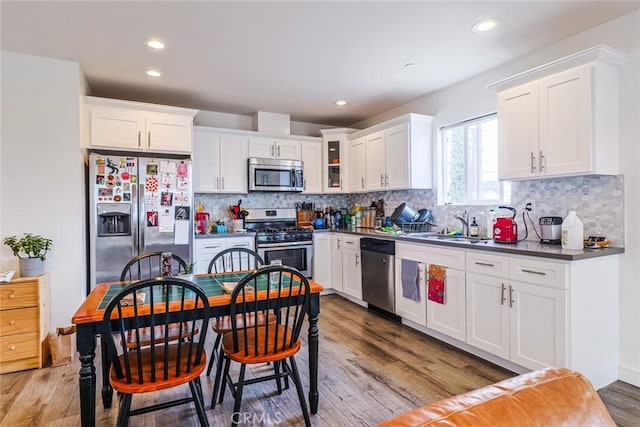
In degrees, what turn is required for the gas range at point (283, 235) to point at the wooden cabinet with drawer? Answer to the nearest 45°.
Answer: approximately 45° to its right

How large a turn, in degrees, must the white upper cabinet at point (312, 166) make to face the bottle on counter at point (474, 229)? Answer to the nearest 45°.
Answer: approximately 45° to its left

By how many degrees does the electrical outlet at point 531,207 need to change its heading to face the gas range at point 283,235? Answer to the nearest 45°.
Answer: approximately 45° to its right

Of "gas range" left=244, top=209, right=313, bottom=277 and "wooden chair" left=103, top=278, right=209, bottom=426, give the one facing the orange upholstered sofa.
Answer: the gas range

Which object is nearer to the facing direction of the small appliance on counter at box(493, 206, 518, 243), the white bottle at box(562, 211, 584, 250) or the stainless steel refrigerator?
the stainless steel refrigerator

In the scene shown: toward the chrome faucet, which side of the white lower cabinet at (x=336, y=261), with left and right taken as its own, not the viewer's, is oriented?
left

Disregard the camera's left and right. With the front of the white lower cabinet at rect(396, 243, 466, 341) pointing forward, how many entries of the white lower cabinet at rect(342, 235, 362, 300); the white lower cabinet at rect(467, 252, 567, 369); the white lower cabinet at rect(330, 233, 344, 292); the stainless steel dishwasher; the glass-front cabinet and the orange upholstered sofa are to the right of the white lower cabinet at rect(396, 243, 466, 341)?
4

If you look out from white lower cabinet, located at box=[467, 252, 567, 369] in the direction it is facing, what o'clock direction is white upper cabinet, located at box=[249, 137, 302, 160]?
The white upper cabinet is roughly at 2 o'clock from the white lower cabinet.
